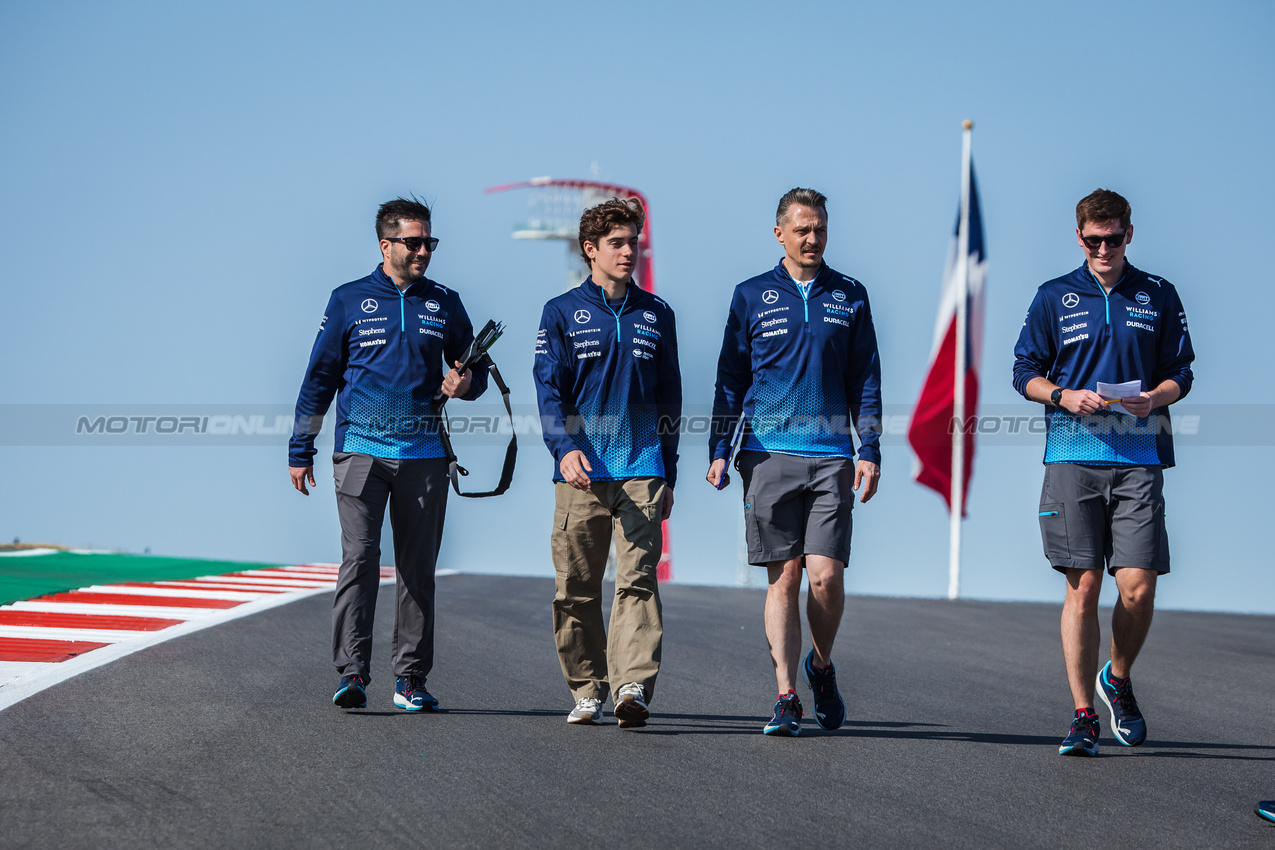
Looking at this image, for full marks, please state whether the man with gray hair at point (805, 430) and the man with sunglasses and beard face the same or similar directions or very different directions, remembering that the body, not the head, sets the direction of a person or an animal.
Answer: same or similar directions

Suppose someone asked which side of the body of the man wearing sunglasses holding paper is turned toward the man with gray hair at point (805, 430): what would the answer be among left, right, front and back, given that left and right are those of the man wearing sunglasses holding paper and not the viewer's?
right

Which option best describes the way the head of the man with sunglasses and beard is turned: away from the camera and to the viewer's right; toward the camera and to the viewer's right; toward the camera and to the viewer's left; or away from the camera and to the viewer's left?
toward the camera and to the viewer's right

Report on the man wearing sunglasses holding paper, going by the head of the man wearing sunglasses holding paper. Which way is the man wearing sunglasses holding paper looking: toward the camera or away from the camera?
toward the camera

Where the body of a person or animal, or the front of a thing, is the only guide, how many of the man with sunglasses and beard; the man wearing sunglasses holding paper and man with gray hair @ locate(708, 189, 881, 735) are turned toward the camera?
3

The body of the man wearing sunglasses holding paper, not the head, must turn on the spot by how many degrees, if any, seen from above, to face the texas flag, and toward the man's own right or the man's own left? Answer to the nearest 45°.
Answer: approximately 180°

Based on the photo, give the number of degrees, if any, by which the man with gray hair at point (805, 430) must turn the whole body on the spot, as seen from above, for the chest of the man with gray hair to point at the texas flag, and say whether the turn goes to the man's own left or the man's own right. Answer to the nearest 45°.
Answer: approximately 180°

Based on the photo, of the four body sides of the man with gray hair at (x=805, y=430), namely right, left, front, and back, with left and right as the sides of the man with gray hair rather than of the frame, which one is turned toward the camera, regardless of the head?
front

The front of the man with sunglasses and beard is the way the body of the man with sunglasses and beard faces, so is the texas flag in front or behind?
behind

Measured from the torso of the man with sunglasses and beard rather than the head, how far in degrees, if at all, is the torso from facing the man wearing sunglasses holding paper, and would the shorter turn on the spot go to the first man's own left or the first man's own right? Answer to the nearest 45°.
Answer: approximately 90° to the first man's own left

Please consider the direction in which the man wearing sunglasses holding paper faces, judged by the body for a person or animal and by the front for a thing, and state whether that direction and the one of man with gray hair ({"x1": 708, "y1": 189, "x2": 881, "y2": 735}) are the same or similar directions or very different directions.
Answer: same or similar directions

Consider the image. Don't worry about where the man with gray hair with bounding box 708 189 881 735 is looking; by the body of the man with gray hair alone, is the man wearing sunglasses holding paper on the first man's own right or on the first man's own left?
on the first man's own left

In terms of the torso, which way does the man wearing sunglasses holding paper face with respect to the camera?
toward the camera

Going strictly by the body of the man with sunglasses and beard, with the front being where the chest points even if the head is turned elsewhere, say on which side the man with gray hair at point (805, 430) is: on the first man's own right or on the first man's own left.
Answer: on the first man's own left

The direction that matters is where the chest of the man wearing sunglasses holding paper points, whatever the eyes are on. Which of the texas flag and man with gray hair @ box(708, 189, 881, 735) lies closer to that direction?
the man with gray hair
